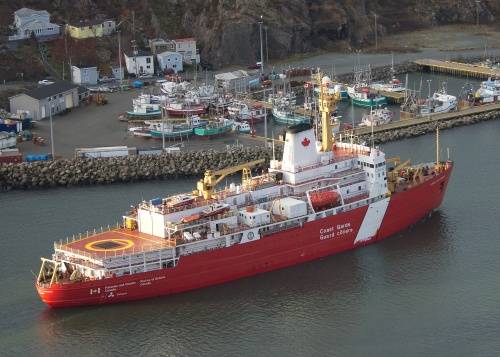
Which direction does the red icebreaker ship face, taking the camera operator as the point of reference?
facing away from the viewer and to the right of the viewer

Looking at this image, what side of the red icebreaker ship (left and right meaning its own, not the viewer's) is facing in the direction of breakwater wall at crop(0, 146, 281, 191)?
left
